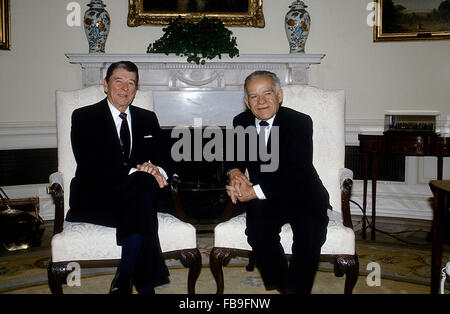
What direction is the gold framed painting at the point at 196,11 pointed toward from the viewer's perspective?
toward the camera

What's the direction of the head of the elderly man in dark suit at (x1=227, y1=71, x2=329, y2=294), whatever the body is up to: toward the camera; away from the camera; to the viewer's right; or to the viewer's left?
toward the camera

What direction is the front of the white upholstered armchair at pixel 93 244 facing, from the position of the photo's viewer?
facing the viewer and to the right of the viewer

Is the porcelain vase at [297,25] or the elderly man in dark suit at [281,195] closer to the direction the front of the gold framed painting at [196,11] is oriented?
the elderly man in dark suit

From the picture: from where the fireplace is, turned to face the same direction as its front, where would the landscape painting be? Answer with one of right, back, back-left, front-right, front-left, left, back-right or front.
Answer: left

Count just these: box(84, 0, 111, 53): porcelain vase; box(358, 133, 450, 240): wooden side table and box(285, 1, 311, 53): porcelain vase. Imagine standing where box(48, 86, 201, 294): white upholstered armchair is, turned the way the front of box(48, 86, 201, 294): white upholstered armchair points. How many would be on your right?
0

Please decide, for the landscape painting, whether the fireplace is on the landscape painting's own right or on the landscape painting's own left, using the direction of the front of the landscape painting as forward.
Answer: on the landscape painting's own right

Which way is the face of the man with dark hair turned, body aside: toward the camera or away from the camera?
toward the camera

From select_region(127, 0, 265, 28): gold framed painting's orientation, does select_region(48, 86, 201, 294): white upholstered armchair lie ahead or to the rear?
ahead

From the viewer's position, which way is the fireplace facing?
facing the viewer

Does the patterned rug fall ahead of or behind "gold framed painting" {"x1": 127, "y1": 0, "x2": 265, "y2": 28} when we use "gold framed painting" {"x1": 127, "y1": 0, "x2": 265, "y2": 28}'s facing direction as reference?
ahead

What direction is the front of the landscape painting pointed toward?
toward the camera
